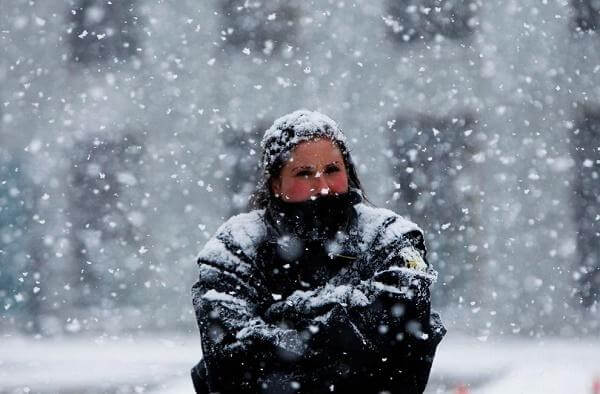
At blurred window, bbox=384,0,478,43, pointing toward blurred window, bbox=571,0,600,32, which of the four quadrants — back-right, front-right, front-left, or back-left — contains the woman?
back-right

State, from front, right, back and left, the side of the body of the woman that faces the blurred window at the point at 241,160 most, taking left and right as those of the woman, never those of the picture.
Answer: back

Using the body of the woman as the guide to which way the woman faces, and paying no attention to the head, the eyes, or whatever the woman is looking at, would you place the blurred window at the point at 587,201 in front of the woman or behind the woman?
behind

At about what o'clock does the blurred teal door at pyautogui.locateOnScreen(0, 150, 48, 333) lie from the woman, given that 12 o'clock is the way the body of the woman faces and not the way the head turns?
The blurred teal door is roughly at 5 o'clock from the woman.

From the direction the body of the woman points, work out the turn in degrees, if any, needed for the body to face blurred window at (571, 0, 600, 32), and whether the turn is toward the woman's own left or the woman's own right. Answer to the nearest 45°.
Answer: approximately 135° to the woman's own left

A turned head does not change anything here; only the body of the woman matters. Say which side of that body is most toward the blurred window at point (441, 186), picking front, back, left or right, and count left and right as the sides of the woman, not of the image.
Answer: back

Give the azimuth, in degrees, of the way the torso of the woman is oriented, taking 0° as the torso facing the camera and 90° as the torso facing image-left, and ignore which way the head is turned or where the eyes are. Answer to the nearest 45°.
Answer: approximately 0°
